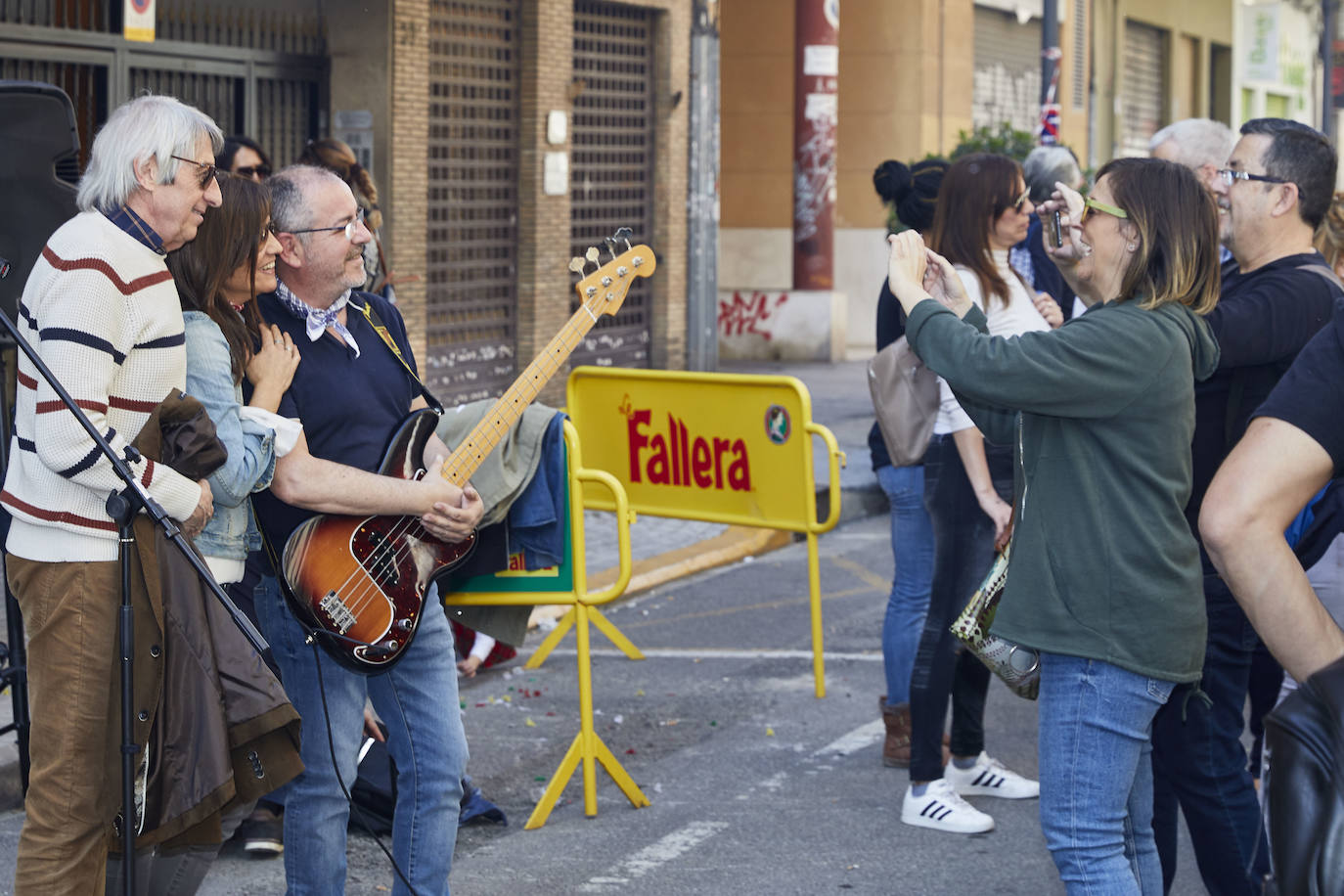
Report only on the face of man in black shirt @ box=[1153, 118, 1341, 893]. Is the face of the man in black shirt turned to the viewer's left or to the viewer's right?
to the viewer's left

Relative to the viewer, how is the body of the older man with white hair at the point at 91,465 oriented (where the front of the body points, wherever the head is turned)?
to the viewer's right

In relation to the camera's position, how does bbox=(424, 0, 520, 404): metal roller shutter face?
facing the viewer

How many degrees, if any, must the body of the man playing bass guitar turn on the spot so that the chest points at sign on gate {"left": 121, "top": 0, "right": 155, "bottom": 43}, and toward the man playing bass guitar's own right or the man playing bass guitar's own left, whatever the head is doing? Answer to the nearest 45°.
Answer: approximately 135° to the man playing bass guitar's own left

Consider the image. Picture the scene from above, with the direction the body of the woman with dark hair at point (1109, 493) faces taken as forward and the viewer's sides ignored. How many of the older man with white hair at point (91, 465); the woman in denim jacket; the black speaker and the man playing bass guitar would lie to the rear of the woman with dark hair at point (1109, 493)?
0

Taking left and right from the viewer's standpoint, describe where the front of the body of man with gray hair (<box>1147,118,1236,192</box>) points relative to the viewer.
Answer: facing to the left of the viewer

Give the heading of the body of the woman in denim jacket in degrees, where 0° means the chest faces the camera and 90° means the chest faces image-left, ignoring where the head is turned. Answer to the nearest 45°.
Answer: approximately 270°

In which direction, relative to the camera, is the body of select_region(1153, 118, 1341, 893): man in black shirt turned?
to the viewer's left
